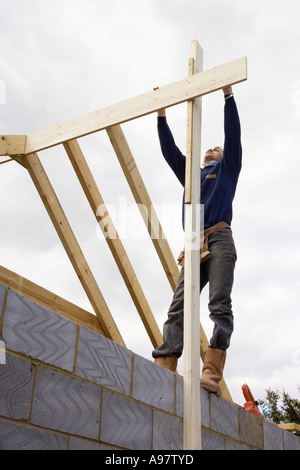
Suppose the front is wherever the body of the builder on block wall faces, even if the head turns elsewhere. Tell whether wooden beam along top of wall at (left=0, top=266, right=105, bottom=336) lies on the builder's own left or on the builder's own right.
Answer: on the builder's own right

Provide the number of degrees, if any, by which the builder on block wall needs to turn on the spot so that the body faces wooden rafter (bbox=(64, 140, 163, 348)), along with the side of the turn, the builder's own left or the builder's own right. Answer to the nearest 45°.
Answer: approximately 90° to the builder's own right

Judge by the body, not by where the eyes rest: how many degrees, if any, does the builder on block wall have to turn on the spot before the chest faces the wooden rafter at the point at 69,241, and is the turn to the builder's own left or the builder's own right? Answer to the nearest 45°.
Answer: approximately 90° to the builder's own right
